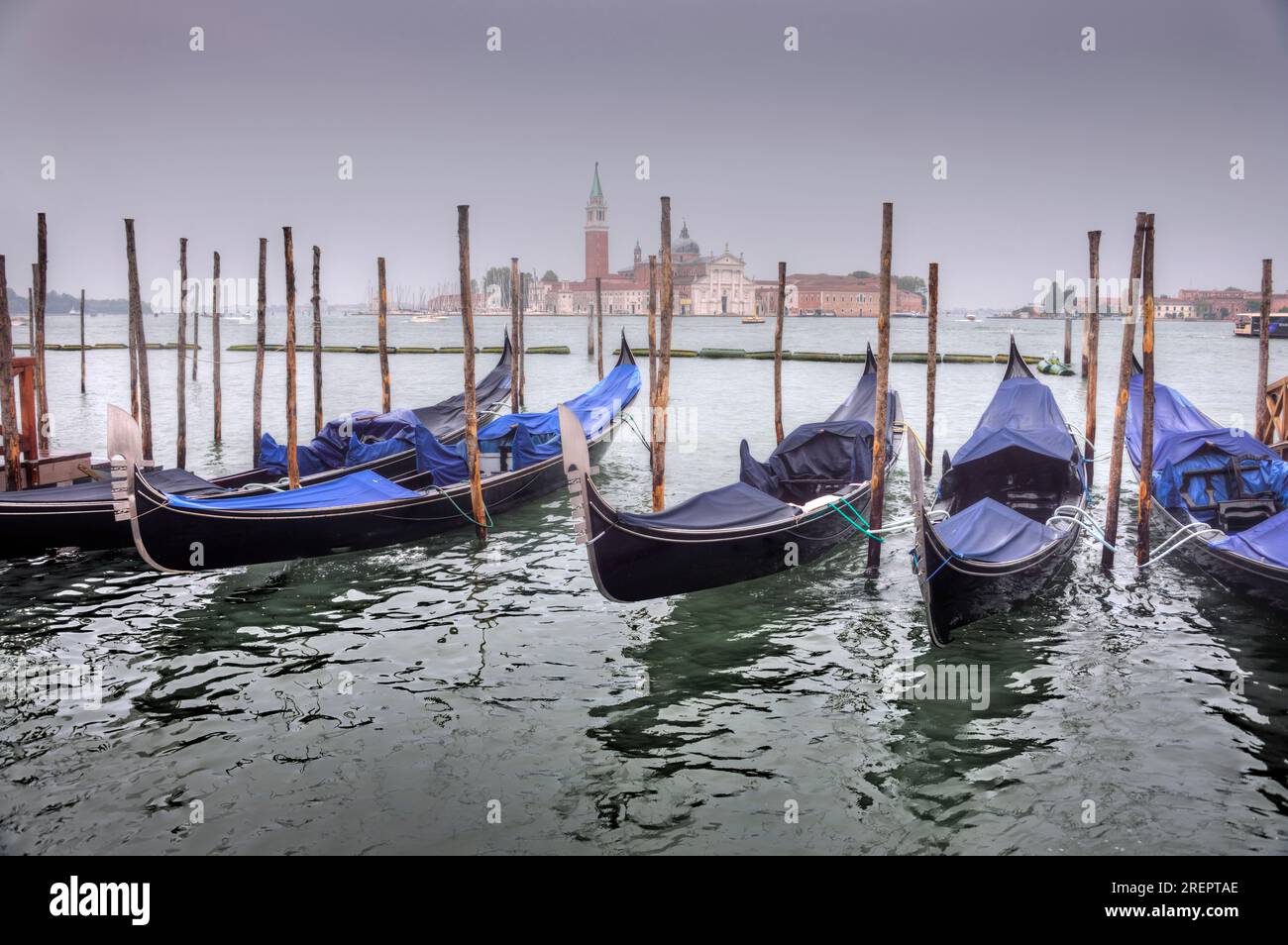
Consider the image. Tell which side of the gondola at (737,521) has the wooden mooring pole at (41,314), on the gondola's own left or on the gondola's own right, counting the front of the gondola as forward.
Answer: on the gondola's own right

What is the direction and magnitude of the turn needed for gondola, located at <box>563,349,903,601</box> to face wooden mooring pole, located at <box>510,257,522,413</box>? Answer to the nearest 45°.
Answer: approximately 135° to its right

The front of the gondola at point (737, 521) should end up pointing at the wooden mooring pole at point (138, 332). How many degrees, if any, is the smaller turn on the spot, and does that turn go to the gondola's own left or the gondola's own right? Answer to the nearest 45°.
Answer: approximately 90° to the gondola's own right

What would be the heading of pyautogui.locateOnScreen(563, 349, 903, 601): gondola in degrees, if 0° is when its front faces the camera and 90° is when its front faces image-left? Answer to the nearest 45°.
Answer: approximately 45°

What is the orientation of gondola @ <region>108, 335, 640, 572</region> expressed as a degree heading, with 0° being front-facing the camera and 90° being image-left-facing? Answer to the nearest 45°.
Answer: approximately 45°
